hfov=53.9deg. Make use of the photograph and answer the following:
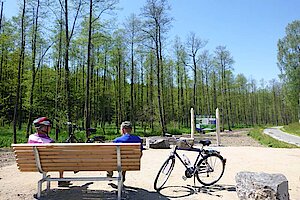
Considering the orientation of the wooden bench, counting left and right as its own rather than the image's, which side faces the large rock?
right

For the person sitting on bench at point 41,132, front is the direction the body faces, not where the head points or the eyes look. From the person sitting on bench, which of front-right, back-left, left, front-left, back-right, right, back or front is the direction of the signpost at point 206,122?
front

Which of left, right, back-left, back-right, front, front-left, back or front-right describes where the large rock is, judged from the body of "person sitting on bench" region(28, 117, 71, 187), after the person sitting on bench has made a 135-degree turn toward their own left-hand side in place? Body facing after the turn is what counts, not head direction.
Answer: back-left

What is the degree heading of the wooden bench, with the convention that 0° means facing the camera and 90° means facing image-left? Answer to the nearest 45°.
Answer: approximately 180°

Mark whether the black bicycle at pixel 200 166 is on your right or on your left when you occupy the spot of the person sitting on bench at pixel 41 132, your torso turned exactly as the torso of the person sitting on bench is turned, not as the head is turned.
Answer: on your right

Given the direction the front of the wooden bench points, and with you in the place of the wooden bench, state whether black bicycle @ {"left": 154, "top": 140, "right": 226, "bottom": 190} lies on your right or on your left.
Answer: on your right

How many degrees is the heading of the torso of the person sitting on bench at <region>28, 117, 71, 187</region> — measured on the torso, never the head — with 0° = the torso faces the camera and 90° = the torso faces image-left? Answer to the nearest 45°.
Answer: approximately 225°

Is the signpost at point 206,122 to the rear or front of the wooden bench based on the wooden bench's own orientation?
to the front

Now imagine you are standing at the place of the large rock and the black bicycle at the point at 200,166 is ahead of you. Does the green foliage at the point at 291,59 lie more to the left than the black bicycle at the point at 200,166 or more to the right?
right

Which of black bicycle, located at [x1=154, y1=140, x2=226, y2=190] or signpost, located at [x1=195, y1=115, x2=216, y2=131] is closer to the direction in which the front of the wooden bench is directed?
the signpost
